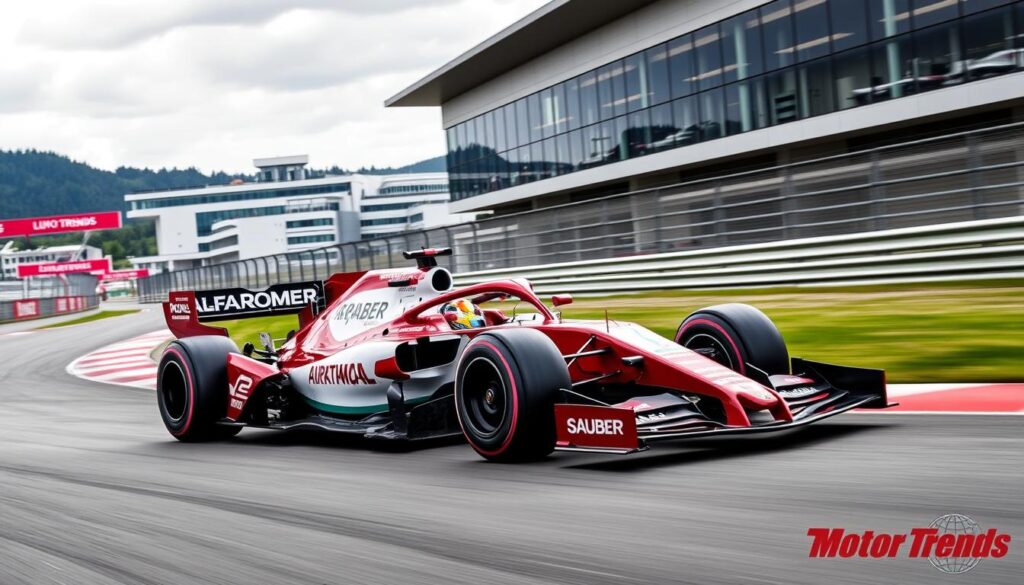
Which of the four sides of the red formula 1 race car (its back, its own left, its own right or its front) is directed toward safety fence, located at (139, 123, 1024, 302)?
left

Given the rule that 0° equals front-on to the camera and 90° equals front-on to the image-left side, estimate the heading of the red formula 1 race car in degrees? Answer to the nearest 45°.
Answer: approximately 315°

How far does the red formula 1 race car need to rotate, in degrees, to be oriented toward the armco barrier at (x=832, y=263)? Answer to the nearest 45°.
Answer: approximately 90° to its left

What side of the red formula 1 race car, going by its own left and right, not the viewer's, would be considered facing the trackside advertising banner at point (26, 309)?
back
